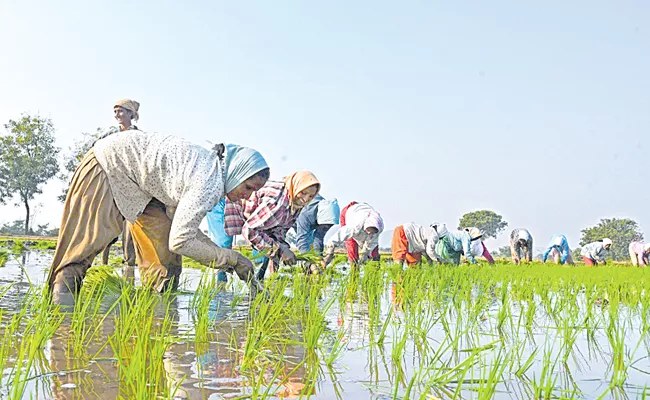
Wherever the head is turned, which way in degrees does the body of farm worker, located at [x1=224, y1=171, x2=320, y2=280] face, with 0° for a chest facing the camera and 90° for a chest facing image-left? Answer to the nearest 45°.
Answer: approximately 315°

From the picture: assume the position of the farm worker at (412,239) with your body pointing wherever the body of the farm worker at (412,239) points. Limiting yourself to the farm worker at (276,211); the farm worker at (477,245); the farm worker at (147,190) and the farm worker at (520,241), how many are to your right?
2

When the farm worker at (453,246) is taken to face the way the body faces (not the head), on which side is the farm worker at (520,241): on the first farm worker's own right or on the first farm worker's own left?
on the first farm worker's own left

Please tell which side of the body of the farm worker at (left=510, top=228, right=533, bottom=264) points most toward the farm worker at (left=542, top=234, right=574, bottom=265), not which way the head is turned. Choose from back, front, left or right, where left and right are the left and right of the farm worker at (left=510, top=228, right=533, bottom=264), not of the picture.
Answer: left

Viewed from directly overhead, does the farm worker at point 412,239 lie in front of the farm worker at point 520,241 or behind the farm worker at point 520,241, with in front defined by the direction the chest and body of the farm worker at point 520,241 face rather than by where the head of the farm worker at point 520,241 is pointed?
in front

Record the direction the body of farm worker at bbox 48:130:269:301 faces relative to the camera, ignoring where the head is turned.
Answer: to the viewer's right

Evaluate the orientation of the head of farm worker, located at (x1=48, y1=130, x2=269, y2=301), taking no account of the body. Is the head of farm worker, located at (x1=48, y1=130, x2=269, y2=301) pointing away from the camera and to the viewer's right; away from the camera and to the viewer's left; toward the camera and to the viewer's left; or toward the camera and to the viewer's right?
toward the camera and to the viewer's right

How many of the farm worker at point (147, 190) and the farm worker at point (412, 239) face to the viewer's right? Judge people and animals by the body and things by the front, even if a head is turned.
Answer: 2
